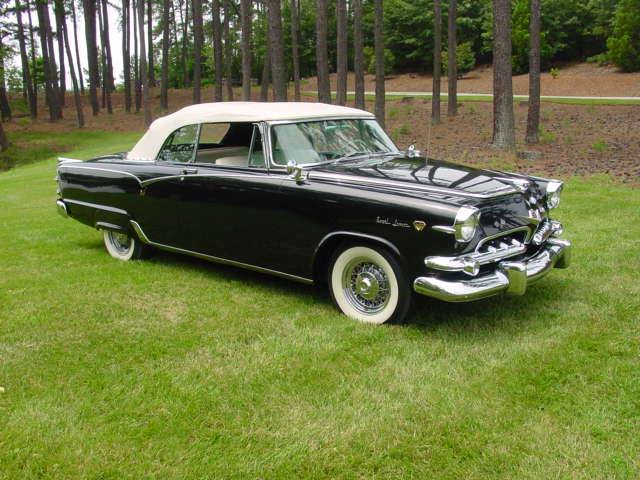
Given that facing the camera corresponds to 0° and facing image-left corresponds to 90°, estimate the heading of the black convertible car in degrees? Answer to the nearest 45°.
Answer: approximately 315°

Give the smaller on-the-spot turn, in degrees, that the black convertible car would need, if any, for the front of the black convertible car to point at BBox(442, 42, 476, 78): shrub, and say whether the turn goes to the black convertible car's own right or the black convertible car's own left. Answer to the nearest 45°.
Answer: approximately 135° to the black convertible car's own left

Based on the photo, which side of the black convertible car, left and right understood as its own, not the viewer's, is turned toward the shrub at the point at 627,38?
left

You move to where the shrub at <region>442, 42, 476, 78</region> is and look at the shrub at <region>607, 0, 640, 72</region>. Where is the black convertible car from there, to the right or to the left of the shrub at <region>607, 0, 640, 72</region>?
right
